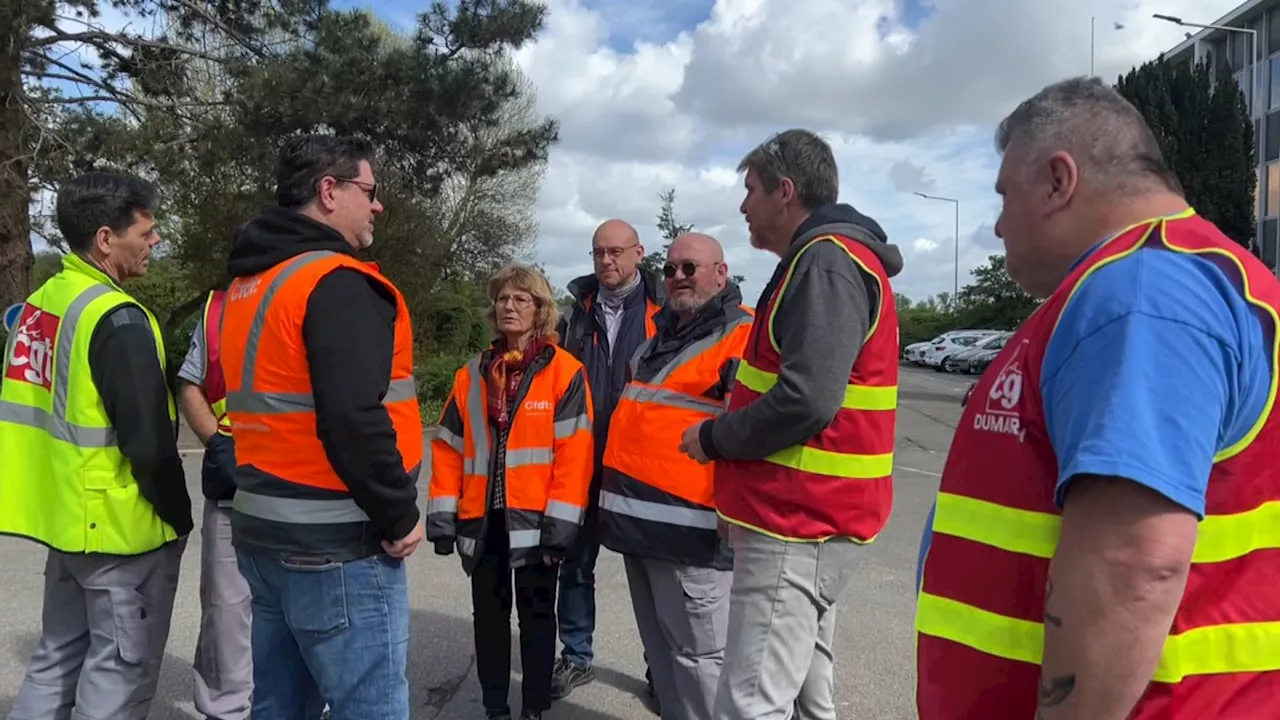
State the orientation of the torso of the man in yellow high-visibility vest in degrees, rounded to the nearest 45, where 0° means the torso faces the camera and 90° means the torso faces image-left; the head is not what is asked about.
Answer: approximately 225°

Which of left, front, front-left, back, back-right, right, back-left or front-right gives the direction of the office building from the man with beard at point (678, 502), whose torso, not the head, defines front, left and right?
back

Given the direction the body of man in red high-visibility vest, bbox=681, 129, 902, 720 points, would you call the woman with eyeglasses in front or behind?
in front

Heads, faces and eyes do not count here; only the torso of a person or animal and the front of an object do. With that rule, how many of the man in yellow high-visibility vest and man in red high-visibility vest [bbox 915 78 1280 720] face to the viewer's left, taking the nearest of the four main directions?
1

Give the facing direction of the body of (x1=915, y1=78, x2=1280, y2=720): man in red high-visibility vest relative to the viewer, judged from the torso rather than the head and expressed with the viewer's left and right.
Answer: facing to the left of the viewer

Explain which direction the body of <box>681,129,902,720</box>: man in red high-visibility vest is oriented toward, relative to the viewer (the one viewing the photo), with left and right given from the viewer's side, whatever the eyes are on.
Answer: facing to the left of the viewer

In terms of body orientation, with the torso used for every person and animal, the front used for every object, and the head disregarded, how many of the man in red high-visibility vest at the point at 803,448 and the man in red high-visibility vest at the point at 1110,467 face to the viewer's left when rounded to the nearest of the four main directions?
2

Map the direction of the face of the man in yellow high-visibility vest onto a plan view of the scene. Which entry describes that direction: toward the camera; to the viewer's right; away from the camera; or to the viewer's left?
to the viewer's right

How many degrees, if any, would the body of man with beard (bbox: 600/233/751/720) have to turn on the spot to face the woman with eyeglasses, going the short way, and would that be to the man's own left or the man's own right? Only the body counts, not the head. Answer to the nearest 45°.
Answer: approximately 90° to the man's own right

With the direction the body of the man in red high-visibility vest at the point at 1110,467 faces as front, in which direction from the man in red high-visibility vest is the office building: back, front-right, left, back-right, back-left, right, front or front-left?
right

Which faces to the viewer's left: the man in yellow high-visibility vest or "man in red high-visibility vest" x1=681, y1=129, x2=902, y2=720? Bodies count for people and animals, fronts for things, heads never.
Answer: the man in red high-visibility vest

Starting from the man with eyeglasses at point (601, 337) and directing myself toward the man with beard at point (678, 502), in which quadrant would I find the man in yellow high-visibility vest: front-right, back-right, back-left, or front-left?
front-right

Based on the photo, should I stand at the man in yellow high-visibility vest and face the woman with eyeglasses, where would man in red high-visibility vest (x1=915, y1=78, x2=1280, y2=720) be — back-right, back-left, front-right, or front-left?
front-right

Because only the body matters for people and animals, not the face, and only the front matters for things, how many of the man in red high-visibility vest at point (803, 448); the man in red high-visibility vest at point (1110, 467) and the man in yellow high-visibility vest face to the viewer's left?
2
